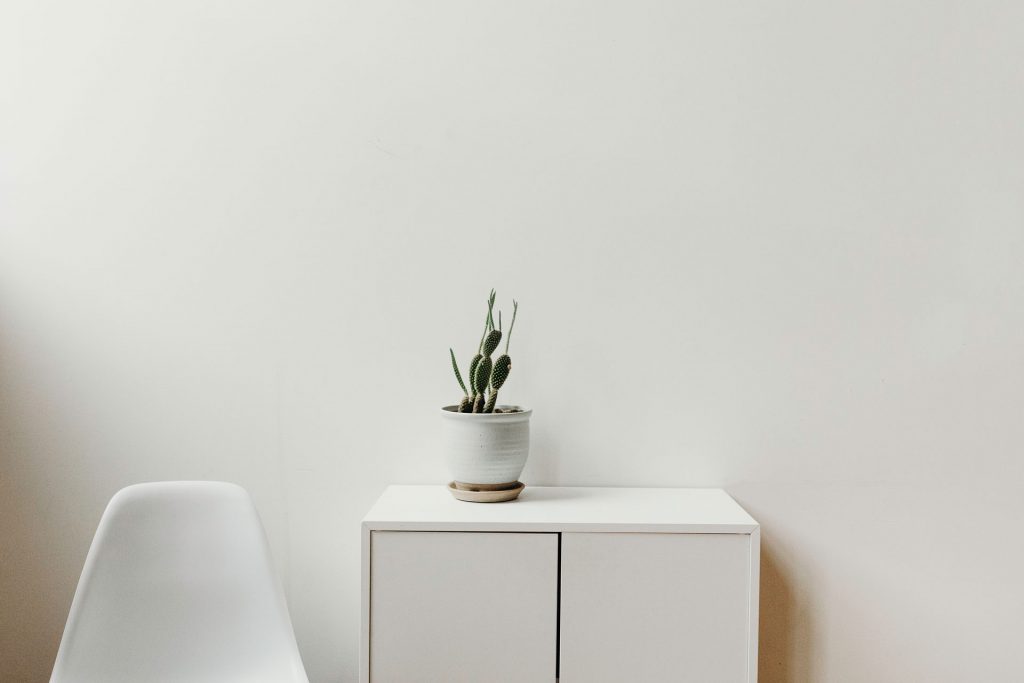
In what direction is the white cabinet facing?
toward the camera
